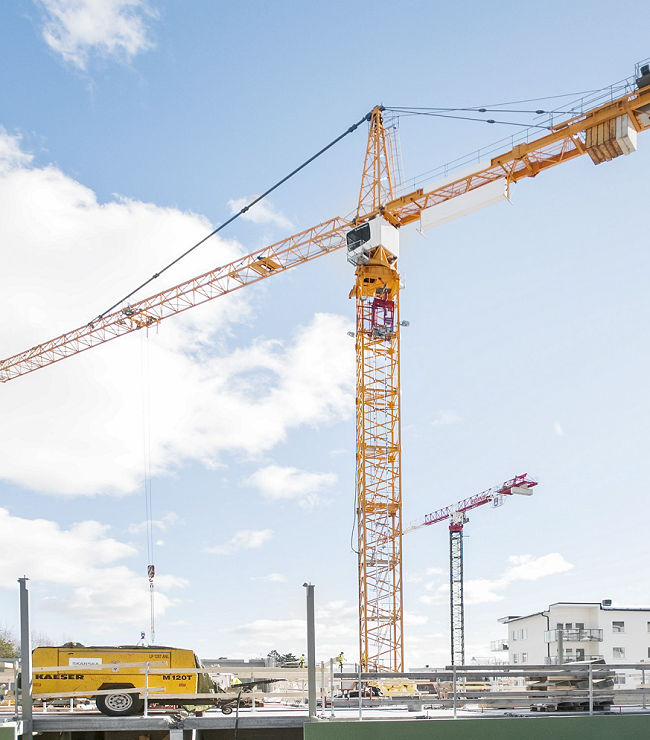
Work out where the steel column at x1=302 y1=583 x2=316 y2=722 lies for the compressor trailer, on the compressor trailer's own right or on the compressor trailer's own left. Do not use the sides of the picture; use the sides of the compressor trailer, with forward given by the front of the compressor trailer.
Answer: on the compressor trailer's own right

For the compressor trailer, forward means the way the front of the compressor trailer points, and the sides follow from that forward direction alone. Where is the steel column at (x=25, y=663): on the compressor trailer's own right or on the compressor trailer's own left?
on the compressor trailer's own right

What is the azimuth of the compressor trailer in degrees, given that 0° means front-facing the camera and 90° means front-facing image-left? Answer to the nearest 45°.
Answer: approximately 270°

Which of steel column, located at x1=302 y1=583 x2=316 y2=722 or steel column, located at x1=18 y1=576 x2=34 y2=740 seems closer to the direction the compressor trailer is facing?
the steel column, located at x1=302 y1=583 x2=316 y2=722
